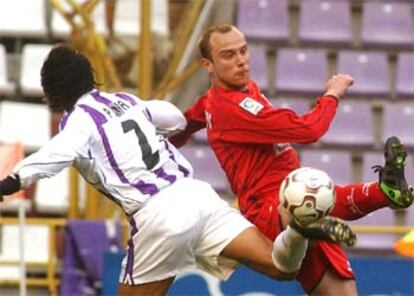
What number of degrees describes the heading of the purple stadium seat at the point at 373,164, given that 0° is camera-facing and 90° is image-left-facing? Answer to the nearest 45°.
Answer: approximately 0°

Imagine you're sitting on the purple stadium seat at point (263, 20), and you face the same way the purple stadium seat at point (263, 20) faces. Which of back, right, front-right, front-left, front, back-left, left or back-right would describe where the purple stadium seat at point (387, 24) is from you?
left

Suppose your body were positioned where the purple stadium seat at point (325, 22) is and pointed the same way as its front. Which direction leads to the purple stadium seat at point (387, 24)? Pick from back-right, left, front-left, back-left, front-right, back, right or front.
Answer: left

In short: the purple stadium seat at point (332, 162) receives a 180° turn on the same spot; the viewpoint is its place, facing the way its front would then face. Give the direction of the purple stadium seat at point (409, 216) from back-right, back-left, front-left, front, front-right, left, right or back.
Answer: right

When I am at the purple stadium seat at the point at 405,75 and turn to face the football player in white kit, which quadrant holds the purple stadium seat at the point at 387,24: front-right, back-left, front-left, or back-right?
back-right

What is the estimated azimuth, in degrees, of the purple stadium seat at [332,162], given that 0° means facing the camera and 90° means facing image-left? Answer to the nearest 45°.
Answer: approximately 0°
